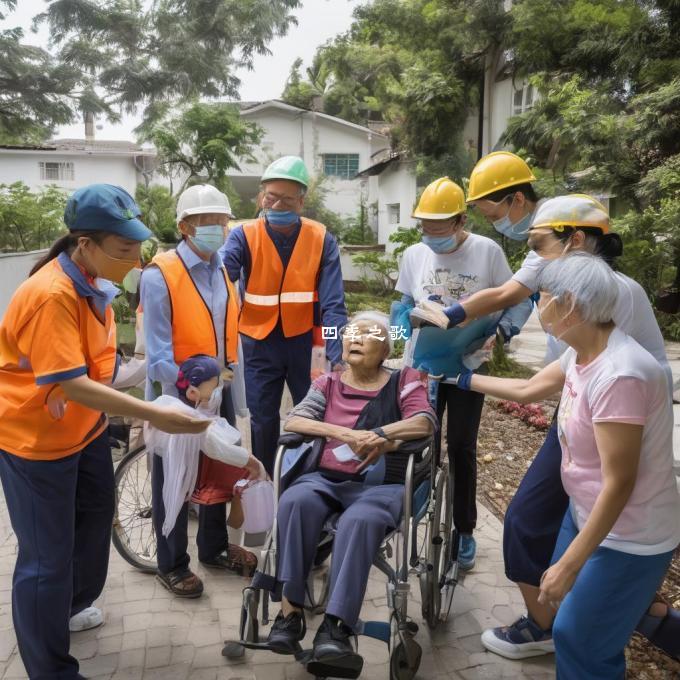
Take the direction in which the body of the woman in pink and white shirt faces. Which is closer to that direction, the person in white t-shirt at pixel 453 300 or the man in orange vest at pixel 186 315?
the man in orange vest

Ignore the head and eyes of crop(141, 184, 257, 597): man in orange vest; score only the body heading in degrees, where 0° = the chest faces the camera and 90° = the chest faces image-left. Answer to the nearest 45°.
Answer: approximately 315°

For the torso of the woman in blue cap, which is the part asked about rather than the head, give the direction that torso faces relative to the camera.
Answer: to the viewer's right

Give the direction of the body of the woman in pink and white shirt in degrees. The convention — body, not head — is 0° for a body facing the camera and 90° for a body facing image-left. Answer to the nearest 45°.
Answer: approximately 90°

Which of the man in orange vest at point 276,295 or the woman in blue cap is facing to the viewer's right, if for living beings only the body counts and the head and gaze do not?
the woman in blue cap

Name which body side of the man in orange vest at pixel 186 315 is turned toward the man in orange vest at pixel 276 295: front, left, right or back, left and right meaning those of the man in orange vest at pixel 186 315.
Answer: left

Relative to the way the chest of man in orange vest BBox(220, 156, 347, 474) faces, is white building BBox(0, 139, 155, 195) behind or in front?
behind

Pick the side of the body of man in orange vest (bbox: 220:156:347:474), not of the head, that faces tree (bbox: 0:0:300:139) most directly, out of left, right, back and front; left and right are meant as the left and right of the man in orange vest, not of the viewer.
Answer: back

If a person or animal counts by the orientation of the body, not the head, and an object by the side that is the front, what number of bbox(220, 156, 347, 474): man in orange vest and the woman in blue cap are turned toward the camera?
1

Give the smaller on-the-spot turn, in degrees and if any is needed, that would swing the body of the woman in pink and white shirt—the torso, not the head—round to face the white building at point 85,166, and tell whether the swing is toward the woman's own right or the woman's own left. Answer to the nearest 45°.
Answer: approximately 45° to the woman's own right

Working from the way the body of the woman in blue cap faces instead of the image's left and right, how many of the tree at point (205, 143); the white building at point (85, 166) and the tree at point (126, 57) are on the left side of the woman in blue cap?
3
